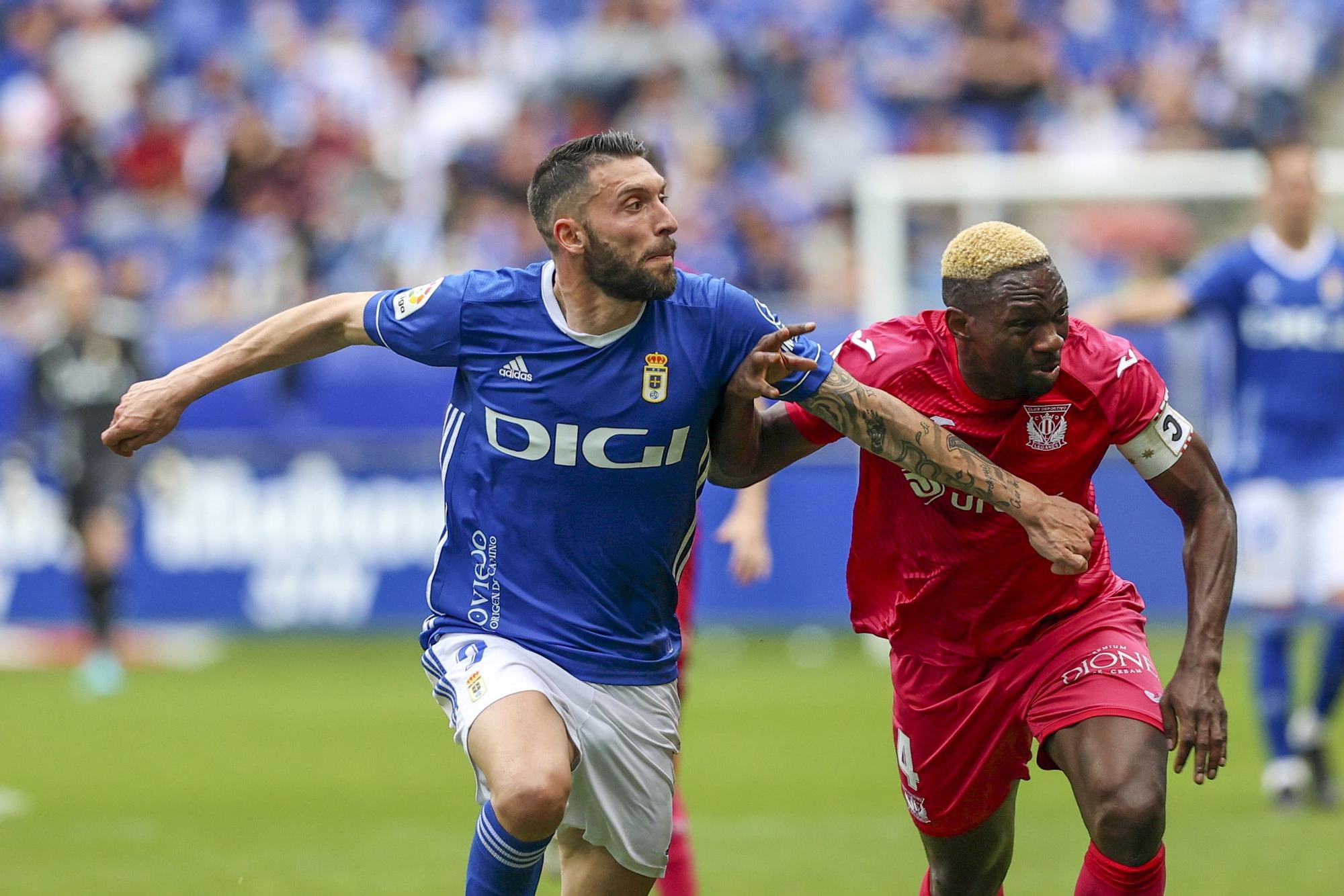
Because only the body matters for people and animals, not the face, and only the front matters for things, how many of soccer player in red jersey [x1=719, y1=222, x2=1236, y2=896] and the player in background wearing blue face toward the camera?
2

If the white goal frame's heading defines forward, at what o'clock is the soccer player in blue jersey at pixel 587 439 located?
The soccer player in blue jersey is roughly at 12 o'clock from the white goal frame.

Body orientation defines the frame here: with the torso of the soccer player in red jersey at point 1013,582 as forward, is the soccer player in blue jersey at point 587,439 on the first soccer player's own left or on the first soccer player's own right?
on the first soccer player's own right

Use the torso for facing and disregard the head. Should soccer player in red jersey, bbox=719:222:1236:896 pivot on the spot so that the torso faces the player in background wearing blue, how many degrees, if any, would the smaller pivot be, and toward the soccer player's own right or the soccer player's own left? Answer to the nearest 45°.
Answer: approximately 180°

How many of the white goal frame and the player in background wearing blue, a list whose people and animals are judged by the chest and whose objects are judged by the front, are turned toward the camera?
2

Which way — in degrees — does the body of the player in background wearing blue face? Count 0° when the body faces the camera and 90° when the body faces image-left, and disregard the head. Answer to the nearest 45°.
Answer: approximately 0°

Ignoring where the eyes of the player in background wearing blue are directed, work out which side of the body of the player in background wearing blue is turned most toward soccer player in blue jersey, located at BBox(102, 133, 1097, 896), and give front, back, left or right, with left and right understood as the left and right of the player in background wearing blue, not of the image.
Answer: front

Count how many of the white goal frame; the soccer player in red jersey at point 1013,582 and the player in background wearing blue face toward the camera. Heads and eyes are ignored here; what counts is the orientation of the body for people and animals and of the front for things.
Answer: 3

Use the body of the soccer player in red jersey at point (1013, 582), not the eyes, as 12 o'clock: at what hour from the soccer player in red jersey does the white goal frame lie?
The white goal frame is roughly at 6 o'clock from the soccer player in red jersey.

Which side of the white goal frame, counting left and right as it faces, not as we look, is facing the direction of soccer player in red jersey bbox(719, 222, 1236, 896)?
front

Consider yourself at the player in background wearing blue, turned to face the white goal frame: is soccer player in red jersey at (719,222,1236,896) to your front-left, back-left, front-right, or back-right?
back-left
